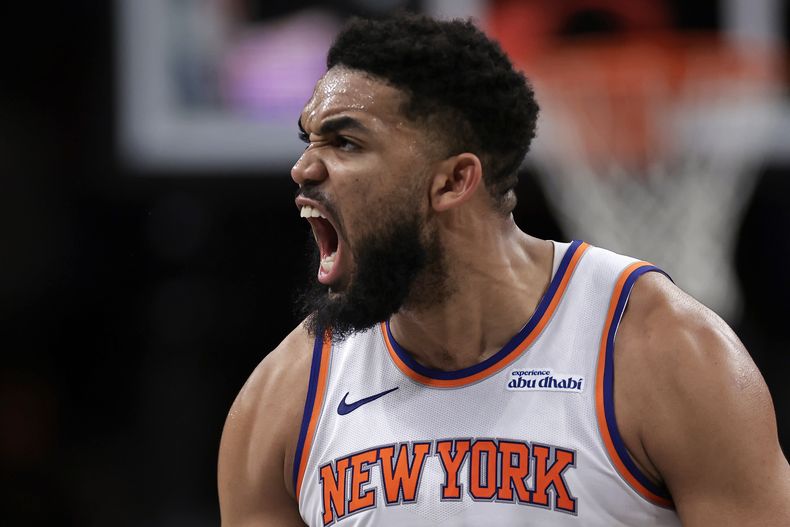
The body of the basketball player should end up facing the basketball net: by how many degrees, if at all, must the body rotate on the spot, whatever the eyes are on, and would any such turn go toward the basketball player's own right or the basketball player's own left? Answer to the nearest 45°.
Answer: approximately 135° to the basketball player's own right

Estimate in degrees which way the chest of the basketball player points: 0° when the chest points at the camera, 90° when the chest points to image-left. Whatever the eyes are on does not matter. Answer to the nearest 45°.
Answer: approximately 45°
